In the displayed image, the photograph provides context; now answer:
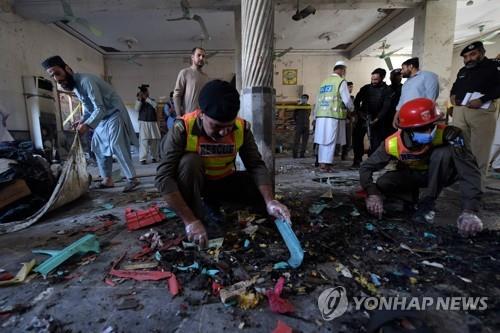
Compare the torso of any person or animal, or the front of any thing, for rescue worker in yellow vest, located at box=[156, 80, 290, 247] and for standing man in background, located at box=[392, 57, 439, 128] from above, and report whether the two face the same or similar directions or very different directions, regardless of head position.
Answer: very different directions

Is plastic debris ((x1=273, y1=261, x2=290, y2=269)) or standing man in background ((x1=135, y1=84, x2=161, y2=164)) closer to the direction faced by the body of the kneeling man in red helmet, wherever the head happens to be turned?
the plastic debris

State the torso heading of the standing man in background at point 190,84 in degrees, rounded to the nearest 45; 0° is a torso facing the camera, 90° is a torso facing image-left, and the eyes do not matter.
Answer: approximately 315°

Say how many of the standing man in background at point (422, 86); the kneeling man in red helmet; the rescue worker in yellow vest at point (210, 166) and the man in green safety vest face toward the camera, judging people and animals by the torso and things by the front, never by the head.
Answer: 2

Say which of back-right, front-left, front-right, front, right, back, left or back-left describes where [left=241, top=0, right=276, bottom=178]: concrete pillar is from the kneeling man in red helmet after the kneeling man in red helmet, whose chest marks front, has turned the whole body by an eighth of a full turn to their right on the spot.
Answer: front-right

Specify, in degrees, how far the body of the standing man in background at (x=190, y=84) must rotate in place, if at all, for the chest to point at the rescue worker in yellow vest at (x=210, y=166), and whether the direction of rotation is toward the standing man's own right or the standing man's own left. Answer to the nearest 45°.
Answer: approximately 45° to the standing man's own right

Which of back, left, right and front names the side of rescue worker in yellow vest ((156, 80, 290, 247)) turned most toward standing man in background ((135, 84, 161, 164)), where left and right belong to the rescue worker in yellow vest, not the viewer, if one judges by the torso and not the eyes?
back
